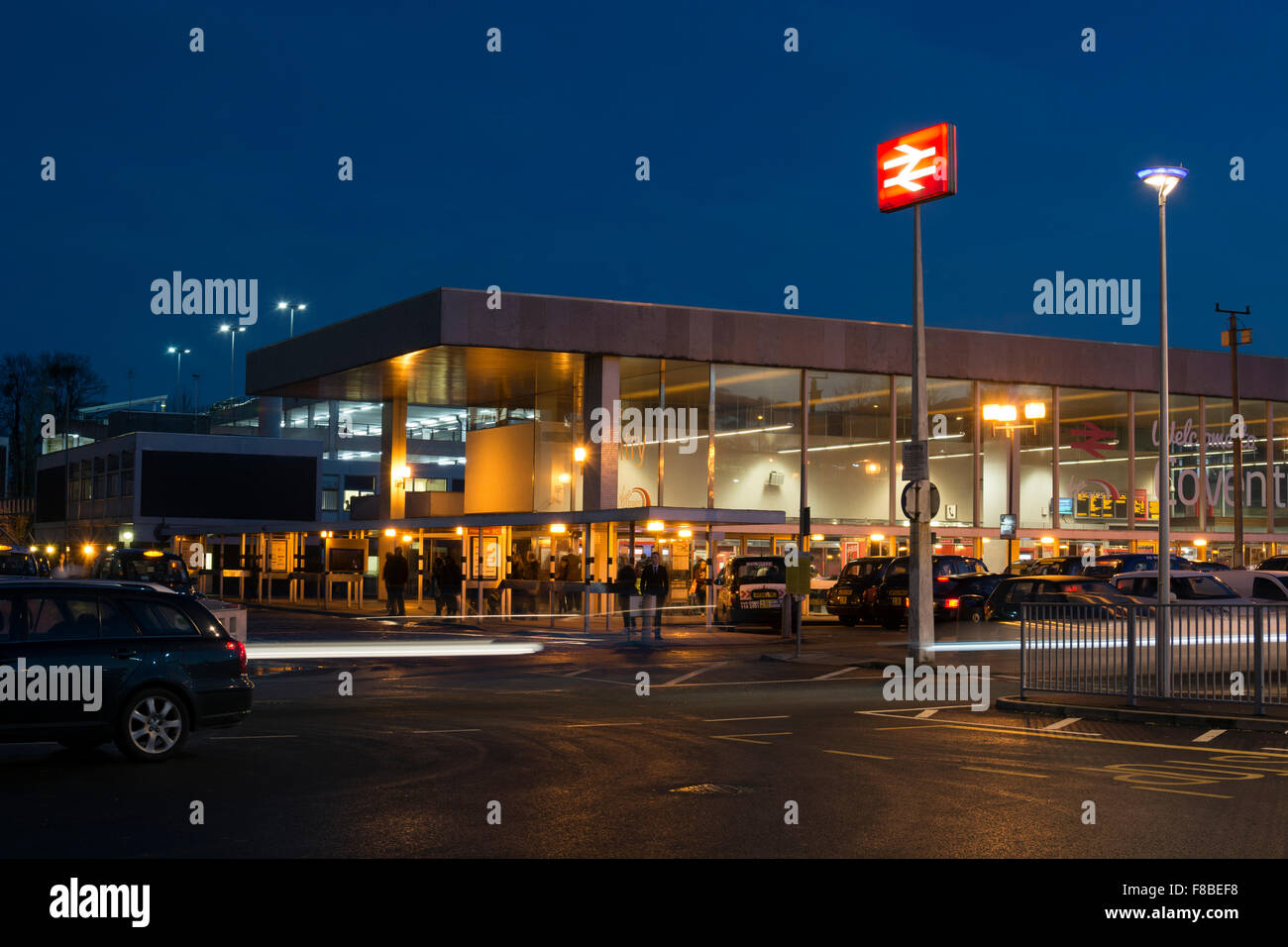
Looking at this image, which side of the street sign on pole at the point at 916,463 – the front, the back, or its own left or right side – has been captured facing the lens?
front

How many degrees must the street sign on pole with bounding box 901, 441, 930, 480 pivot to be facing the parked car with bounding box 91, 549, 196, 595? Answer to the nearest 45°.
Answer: approximately 135° to its right

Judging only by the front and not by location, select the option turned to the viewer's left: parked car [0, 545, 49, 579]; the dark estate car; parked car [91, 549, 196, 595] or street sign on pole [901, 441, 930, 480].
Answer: the dark estate car

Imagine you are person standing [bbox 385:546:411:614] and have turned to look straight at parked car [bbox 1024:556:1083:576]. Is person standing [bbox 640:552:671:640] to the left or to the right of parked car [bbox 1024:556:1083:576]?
right

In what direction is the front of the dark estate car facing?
to the viewer's left

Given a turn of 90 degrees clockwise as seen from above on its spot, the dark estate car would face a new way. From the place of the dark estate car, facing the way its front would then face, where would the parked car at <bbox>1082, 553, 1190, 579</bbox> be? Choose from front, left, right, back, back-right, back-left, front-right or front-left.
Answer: front-right

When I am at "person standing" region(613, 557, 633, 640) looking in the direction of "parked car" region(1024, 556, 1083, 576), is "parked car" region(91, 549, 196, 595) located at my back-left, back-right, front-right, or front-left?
back-left

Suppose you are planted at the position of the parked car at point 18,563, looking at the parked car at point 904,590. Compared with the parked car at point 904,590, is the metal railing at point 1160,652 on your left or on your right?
right
